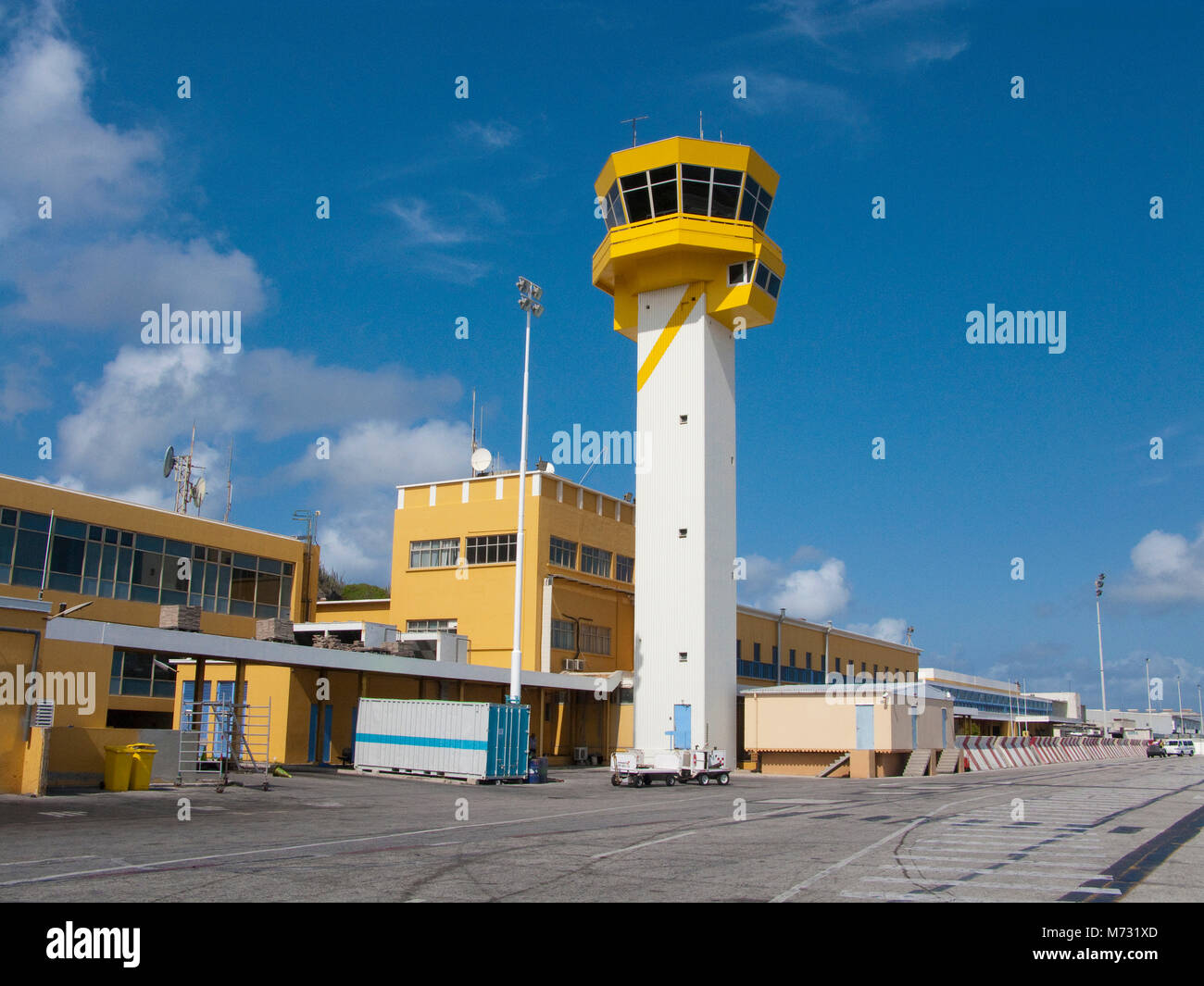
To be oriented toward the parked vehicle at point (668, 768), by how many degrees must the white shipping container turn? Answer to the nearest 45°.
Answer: approximately 45° to its left

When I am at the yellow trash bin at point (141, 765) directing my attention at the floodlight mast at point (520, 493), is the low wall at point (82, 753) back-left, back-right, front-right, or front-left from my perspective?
back-left

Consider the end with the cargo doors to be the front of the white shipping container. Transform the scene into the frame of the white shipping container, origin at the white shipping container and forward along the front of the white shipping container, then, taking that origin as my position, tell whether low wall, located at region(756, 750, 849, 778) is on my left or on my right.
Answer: on my left

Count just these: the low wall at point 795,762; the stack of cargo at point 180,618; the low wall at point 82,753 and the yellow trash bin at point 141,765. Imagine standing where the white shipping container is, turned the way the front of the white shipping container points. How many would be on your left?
1

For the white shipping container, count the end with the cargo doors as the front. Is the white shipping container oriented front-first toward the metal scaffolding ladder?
no

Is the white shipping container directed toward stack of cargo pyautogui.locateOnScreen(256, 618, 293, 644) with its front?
no

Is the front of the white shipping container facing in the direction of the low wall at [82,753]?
no

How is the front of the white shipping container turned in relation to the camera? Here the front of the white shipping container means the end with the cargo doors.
facing the viewer and to the right of the viewer
